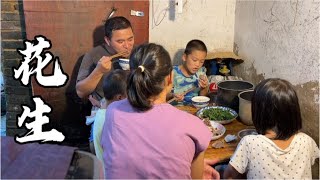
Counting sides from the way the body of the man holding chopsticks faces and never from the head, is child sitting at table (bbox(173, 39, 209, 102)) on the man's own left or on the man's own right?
on the man's own left

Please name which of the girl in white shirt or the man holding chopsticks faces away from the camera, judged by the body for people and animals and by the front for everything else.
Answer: the girl in white shirt

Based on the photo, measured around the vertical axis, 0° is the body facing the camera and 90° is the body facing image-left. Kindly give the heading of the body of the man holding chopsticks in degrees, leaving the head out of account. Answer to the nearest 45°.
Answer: approximately 315°

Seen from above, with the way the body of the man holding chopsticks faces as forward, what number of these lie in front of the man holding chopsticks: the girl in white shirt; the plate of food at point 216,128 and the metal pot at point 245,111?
3

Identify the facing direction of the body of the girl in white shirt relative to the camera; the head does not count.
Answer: away from the camera

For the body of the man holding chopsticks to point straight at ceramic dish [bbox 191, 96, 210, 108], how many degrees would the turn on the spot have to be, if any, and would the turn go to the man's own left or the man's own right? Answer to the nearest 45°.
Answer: approximately 45° to the man's own left

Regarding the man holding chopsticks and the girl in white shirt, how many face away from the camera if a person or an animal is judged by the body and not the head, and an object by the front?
1
